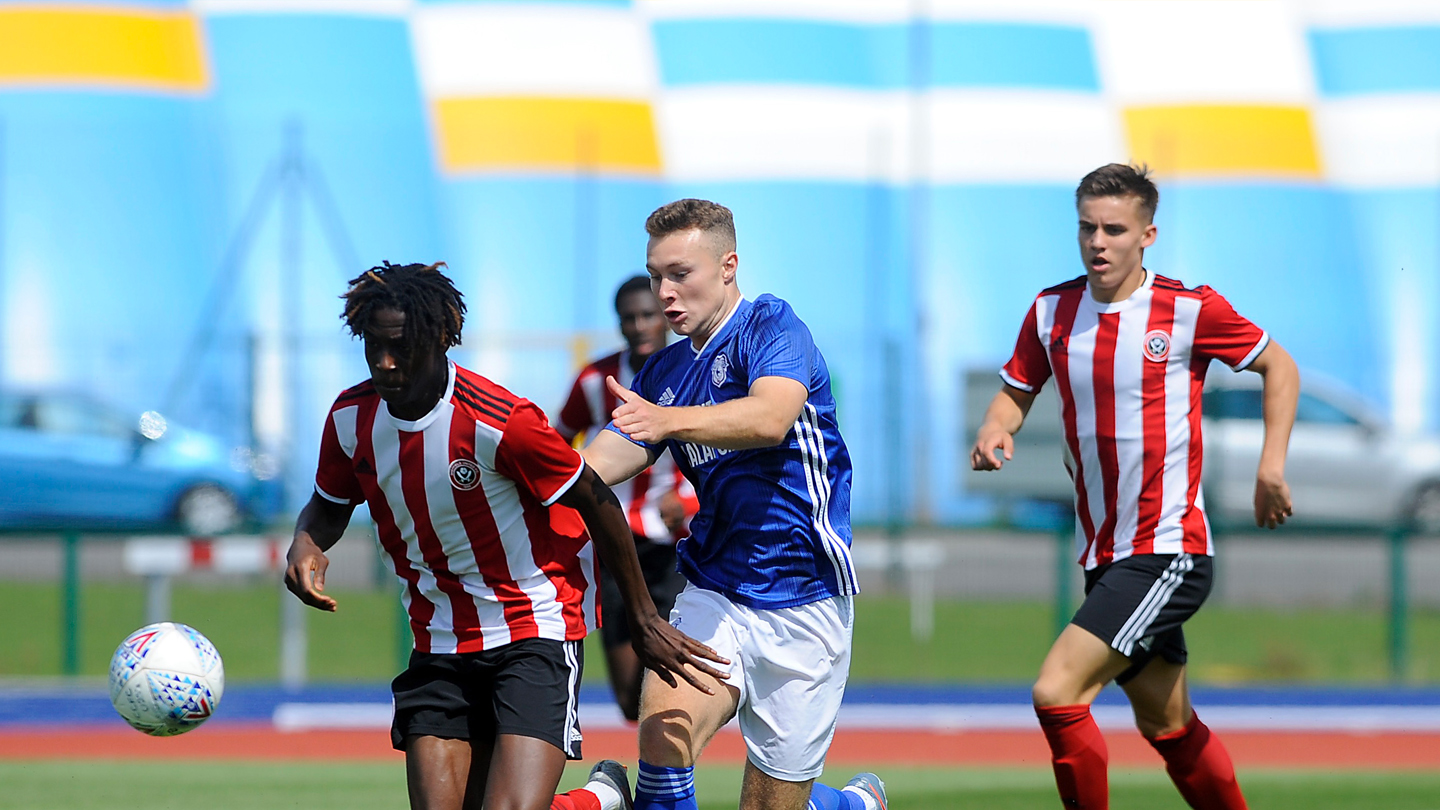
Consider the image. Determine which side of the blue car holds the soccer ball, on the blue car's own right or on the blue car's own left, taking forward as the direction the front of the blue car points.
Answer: on the blue car's own right

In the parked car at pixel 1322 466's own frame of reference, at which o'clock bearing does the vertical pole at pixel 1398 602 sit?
The vertical pole is roughly at 3 o'clock from the parked car.

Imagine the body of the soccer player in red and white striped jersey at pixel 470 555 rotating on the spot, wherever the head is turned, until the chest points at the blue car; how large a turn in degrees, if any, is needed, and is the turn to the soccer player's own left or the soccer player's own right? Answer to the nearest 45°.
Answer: approximately 135° to the soccer player's own right

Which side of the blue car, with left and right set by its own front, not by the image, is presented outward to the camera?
right

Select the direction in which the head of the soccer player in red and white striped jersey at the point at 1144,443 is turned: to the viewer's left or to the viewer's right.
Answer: to the viewer's left

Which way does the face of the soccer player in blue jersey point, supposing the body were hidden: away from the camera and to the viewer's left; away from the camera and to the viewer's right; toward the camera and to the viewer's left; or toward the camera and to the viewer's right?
toward the camera and to the viewer's left

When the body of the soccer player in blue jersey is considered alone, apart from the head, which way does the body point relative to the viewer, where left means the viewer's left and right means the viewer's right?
facing the viewer and to the left of the viewer

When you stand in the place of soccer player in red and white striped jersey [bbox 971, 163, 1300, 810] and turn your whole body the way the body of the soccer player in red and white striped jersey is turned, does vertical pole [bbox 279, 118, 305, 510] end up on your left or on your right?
on your right

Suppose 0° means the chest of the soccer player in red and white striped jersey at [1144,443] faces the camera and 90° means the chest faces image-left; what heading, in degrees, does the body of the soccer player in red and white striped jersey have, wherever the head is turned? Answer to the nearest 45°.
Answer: approximately 45°

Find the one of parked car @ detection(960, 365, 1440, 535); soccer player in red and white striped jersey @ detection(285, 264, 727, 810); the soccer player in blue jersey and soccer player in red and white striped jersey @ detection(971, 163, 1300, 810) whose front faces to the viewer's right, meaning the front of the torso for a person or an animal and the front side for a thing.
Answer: the parked car

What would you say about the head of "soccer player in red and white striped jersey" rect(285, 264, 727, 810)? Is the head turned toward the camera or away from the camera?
toward the camera
